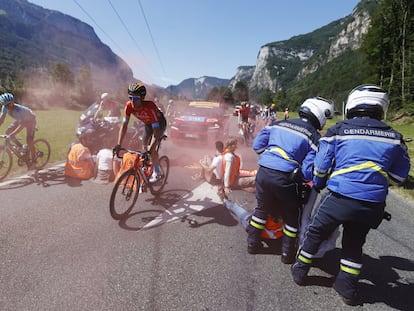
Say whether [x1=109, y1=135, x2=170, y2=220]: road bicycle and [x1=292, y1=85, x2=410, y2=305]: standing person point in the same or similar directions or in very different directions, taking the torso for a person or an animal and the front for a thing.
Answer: very different directions

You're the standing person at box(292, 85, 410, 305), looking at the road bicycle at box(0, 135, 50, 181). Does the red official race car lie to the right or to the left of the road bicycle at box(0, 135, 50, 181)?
right

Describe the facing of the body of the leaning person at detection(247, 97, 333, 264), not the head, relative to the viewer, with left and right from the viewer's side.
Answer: facing away from the viewer and to the right of the viewer

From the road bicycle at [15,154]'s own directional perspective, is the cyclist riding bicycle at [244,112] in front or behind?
behind

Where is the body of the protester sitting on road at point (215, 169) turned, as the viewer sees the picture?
to the viewer's left

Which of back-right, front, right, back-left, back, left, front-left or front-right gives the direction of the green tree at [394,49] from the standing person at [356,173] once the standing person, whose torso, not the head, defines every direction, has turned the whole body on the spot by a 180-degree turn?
back

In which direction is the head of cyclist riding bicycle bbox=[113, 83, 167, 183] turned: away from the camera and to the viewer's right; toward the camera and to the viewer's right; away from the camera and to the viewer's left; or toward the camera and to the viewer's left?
toward the camera and to the viewer's left

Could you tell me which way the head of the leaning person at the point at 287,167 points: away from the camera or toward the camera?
away from the camera

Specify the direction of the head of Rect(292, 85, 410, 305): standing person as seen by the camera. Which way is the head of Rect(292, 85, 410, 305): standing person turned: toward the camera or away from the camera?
away from the camera

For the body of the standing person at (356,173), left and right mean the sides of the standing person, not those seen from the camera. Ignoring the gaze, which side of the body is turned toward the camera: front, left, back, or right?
back

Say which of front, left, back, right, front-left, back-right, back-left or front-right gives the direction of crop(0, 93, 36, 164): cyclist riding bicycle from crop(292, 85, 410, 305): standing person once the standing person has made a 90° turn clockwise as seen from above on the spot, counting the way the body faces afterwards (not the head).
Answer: back
